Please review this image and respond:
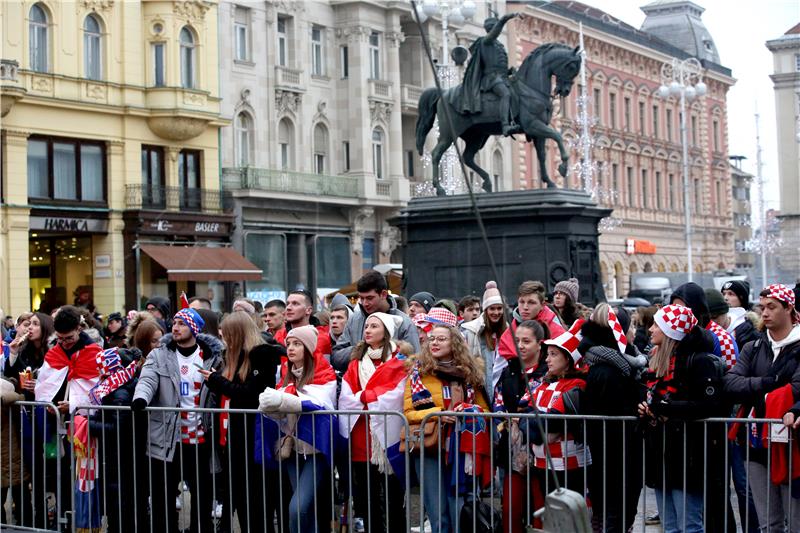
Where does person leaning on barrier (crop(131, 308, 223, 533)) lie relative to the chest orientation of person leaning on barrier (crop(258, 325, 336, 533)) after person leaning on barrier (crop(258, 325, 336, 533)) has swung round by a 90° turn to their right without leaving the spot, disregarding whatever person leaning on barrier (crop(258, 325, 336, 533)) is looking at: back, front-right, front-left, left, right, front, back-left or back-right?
front

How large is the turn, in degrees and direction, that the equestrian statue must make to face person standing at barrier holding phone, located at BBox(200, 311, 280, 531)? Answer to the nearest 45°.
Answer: approximately 90° to its right

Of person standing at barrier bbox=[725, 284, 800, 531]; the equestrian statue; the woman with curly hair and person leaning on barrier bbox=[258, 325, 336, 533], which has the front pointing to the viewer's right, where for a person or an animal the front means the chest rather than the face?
the equestrian statue

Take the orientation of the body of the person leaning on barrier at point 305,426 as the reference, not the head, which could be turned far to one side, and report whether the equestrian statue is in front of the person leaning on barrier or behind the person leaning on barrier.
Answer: behind

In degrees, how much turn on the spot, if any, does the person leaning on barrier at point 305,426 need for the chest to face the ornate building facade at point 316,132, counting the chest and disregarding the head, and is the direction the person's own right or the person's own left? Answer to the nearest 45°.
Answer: approximately 135° to the person's own right

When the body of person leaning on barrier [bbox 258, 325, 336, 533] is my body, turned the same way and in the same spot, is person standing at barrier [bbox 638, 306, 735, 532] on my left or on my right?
on my left

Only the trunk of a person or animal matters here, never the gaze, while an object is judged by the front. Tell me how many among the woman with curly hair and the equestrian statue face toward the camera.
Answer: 1

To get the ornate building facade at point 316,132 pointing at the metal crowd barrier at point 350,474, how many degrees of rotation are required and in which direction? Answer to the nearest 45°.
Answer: approximately 45° to its right

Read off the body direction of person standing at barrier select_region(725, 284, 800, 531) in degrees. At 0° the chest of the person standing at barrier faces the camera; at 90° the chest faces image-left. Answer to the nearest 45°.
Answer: approximately 45°

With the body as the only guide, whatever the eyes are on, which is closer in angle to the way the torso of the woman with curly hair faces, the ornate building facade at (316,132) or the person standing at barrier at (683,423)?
the person standing at barrier

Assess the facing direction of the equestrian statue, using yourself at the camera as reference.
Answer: facing to the right of the viewer
